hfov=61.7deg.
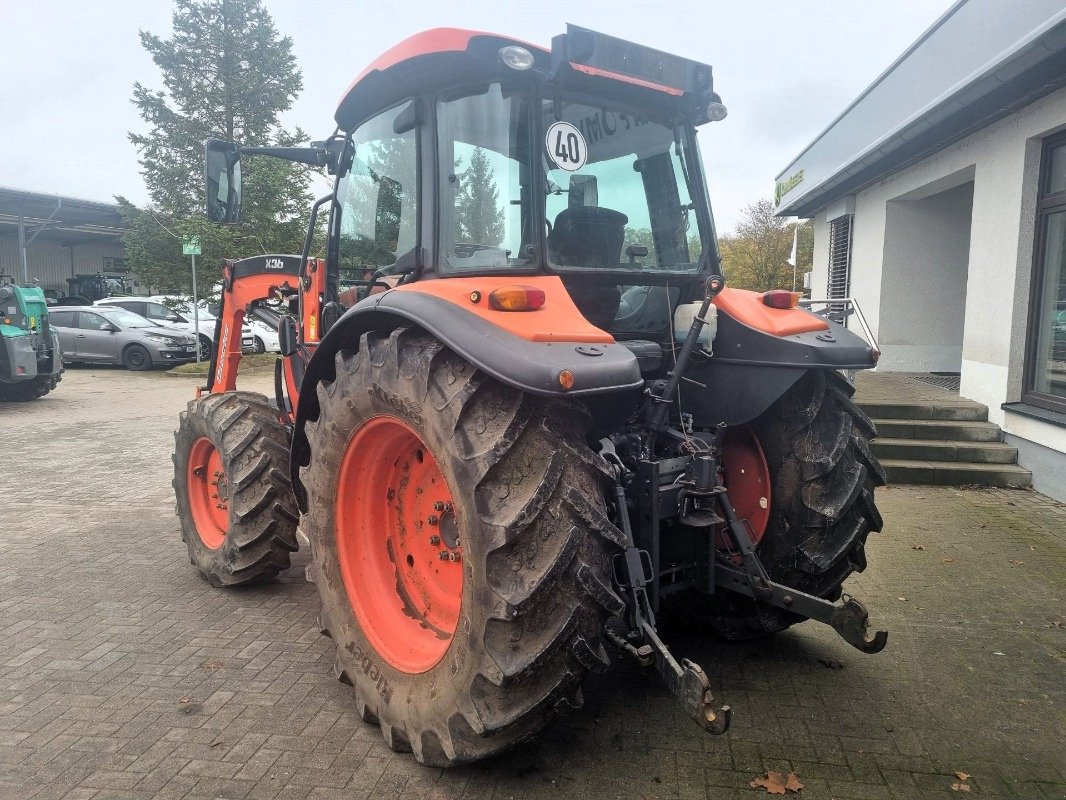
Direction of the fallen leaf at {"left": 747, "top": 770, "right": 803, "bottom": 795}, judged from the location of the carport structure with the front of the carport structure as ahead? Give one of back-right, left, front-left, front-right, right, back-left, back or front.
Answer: front-right

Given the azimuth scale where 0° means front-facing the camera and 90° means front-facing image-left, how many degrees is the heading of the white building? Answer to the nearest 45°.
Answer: approximately 45°

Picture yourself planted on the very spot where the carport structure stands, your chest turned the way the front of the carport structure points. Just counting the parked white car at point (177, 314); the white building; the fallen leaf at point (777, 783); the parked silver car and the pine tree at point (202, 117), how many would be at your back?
0

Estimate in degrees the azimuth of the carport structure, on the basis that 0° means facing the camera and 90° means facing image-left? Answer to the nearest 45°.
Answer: approximately 315°

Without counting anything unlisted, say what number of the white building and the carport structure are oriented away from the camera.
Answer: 0

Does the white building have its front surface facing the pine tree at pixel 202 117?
no

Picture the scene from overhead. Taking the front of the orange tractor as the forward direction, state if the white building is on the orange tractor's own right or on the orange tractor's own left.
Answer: on the orange tractor's own right

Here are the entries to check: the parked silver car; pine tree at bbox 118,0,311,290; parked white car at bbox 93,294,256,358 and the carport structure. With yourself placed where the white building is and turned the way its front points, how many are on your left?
0

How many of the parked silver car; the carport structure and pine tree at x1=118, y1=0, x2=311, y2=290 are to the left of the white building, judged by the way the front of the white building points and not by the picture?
0

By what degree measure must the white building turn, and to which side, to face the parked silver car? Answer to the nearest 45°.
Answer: approximately 45° to its right

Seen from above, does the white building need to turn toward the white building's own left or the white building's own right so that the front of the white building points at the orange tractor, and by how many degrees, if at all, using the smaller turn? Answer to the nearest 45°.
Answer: approximately 45° to the white building's own left

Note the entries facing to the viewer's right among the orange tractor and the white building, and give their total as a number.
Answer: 0

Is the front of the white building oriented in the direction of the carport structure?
no

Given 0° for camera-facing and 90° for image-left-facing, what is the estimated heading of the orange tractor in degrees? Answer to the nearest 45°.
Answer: approximately 135°
